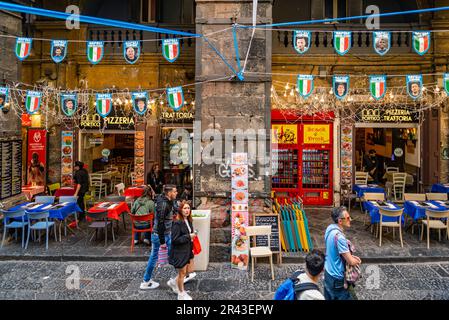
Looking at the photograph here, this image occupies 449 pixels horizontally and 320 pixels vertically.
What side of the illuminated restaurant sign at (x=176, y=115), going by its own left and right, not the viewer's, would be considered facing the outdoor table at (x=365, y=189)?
left

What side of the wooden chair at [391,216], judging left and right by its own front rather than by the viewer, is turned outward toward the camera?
back

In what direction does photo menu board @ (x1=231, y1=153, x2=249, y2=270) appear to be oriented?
toward the camera

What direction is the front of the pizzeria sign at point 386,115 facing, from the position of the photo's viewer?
facing the viewer

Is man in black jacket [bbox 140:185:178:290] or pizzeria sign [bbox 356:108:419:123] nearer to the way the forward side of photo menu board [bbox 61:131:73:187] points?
the man in black jacket

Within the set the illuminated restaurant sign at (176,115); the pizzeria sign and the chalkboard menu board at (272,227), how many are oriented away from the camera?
0

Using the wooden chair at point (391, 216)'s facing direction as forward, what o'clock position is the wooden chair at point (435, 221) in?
the wooden chair at point (435, 221) is roughly at 2 o'clock from the wooden chair at point (391, 216).

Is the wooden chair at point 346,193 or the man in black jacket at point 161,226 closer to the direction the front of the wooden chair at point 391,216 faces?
the wooden chair

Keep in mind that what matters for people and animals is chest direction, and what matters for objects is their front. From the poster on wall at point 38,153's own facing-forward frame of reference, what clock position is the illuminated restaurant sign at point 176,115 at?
The illuminated restaurant sign is roughly at 10 o'clock from the poster on wall.

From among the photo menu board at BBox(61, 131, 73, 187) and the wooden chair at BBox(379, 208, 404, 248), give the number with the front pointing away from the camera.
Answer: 1

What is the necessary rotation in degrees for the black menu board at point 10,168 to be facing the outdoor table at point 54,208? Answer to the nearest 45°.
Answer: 0° — it already faces it

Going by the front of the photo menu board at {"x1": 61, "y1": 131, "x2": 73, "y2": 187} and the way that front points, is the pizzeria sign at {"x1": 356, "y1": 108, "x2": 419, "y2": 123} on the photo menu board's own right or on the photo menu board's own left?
on the photo menu board's own left

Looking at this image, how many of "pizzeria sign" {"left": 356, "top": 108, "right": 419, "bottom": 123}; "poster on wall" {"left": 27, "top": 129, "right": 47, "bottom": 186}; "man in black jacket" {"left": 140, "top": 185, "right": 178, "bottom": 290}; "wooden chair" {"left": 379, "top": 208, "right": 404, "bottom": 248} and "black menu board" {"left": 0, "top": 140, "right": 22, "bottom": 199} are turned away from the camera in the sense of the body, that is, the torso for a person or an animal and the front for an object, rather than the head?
1

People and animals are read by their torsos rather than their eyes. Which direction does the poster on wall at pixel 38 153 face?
toward the camera

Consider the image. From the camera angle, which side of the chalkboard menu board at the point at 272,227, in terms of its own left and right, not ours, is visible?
front
